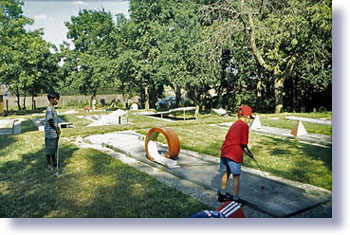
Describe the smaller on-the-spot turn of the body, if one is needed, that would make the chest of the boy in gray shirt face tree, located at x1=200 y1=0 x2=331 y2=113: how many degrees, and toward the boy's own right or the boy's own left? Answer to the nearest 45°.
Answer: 0° — they already face it

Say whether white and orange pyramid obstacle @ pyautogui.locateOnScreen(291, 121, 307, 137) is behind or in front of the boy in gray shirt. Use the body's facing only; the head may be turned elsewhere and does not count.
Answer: in front

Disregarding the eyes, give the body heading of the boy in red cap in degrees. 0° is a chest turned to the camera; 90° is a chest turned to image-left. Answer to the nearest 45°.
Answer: approximately 225°

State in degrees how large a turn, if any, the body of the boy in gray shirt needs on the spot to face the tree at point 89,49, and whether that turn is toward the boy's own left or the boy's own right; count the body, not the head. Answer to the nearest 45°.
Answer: approximately 45° to the boy's own left

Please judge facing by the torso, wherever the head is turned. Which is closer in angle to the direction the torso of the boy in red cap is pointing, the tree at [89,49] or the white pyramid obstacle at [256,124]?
the white pyramid obstacle

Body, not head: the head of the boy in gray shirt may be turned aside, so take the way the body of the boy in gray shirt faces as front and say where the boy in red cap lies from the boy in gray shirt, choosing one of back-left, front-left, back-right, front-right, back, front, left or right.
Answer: front-right

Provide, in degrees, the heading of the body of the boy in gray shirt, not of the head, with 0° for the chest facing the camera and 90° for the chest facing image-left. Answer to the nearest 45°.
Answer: approximately 270°

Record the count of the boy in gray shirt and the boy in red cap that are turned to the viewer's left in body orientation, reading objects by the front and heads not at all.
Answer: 0

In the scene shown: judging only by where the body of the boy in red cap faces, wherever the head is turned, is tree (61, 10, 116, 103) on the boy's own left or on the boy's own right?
on the boy's own left

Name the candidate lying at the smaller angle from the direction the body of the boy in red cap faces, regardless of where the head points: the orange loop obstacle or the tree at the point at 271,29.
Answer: the tree
